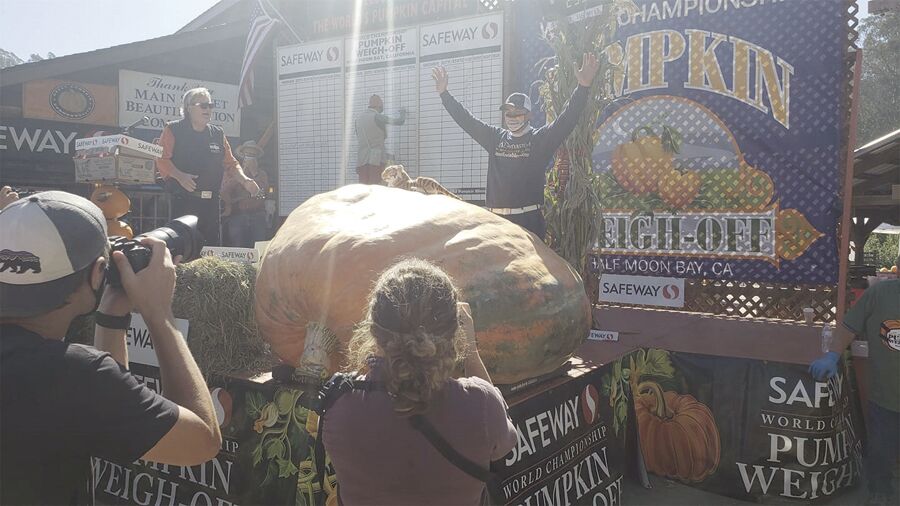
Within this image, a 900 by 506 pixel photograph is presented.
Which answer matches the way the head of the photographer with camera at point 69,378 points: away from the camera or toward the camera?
away from the camera

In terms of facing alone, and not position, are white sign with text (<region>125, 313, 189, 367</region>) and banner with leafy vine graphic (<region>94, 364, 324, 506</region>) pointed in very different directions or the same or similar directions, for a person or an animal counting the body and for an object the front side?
same or similar directions

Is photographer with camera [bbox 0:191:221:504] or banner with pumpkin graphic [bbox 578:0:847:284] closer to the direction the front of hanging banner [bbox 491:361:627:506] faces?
the photographer with camera

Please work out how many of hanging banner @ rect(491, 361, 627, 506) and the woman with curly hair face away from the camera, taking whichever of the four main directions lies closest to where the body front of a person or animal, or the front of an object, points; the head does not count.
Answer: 1

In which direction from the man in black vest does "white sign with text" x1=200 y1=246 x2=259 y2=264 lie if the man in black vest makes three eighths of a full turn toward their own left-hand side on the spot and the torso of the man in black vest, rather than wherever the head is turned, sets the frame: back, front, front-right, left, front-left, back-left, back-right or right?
back

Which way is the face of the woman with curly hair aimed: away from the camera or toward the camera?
away from the camera

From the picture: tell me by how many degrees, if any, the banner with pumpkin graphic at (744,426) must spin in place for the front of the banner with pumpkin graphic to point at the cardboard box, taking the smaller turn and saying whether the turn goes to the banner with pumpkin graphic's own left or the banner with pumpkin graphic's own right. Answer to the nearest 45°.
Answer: approximately 90° to the banner with pumpkin graphic's own right

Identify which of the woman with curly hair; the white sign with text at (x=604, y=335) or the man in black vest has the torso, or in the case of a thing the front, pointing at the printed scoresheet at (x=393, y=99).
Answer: the woman with curly hair

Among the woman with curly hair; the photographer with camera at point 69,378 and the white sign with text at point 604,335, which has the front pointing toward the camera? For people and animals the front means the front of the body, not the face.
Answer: the white sign with text

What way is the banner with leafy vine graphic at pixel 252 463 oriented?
toward the camera

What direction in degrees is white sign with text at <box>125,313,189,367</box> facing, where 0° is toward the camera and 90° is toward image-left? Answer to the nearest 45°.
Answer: approximately 0°

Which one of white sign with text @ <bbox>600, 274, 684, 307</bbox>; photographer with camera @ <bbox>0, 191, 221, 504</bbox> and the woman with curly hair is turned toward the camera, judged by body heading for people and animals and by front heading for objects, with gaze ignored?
the white sign with text

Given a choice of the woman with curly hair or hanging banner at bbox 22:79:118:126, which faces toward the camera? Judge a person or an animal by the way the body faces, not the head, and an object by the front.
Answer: the hanging banner

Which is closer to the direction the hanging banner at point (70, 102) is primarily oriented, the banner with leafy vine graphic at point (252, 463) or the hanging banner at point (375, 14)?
the banner with leafy vine graphic

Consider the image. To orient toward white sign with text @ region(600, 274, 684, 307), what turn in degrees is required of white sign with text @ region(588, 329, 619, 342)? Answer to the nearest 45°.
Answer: approximately 180°

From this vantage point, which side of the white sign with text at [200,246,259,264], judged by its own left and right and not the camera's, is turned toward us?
front

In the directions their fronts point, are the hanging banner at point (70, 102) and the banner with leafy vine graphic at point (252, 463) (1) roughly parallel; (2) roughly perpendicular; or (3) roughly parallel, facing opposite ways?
roughly parallel

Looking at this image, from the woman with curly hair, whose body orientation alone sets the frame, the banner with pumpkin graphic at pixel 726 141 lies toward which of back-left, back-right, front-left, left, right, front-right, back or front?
front-right

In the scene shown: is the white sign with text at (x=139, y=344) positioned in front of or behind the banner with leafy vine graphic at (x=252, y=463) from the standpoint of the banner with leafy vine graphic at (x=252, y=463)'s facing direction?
behind

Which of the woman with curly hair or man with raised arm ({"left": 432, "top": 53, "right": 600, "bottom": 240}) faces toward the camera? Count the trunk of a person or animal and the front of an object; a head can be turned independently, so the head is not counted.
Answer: the man with raised arm

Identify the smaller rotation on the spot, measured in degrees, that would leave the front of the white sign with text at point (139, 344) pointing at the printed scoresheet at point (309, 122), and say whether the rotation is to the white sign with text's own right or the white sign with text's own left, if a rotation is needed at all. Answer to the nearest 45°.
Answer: approximately 180°

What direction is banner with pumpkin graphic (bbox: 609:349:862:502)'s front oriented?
toward the camera

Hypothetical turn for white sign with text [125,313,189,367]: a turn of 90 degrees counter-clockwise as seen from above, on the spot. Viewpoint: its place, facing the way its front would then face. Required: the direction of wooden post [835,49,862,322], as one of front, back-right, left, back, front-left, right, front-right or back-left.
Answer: front
